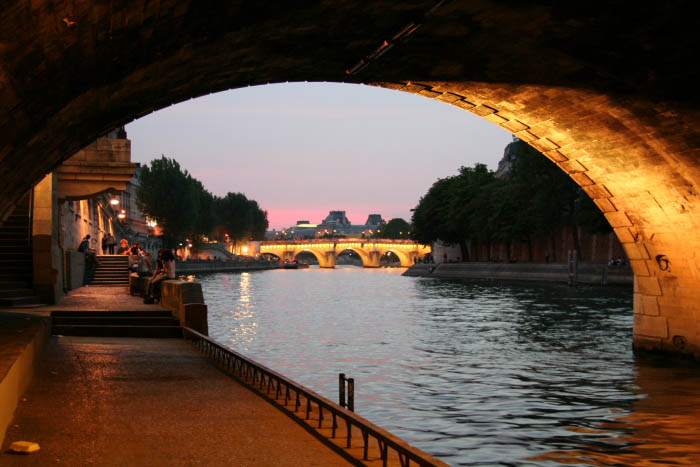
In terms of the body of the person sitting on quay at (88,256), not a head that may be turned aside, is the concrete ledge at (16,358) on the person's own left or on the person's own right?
on the person's own right

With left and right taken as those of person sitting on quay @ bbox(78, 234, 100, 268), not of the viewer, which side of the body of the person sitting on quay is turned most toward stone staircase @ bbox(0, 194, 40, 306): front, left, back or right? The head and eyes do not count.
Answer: right

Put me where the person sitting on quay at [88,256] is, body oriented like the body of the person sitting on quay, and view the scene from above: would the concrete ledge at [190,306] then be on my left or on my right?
on my right

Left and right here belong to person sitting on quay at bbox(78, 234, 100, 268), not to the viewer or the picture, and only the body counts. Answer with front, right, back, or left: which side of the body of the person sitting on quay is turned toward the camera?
right

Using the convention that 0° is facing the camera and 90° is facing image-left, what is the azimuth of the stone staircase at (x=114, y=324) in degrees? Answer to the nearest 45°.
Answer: approximately 0°
